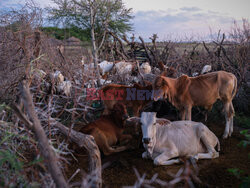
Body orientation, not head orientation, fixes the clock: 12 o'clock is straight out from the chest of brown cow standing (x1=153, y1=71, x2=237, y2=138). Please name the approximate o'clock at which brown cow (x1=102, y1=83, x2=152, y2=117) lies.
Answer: The brown cow is roughly at 12 o'clock from the brown cow standing.

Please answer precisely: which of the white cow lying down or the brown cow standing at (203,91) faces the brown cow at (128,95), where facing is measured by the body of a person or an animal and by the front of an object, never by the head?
the brown cow standing

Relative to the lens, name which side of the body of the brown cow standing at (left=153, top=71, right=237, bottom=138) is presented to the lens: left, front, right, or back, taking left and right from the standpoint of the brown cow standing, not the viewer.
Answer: left
